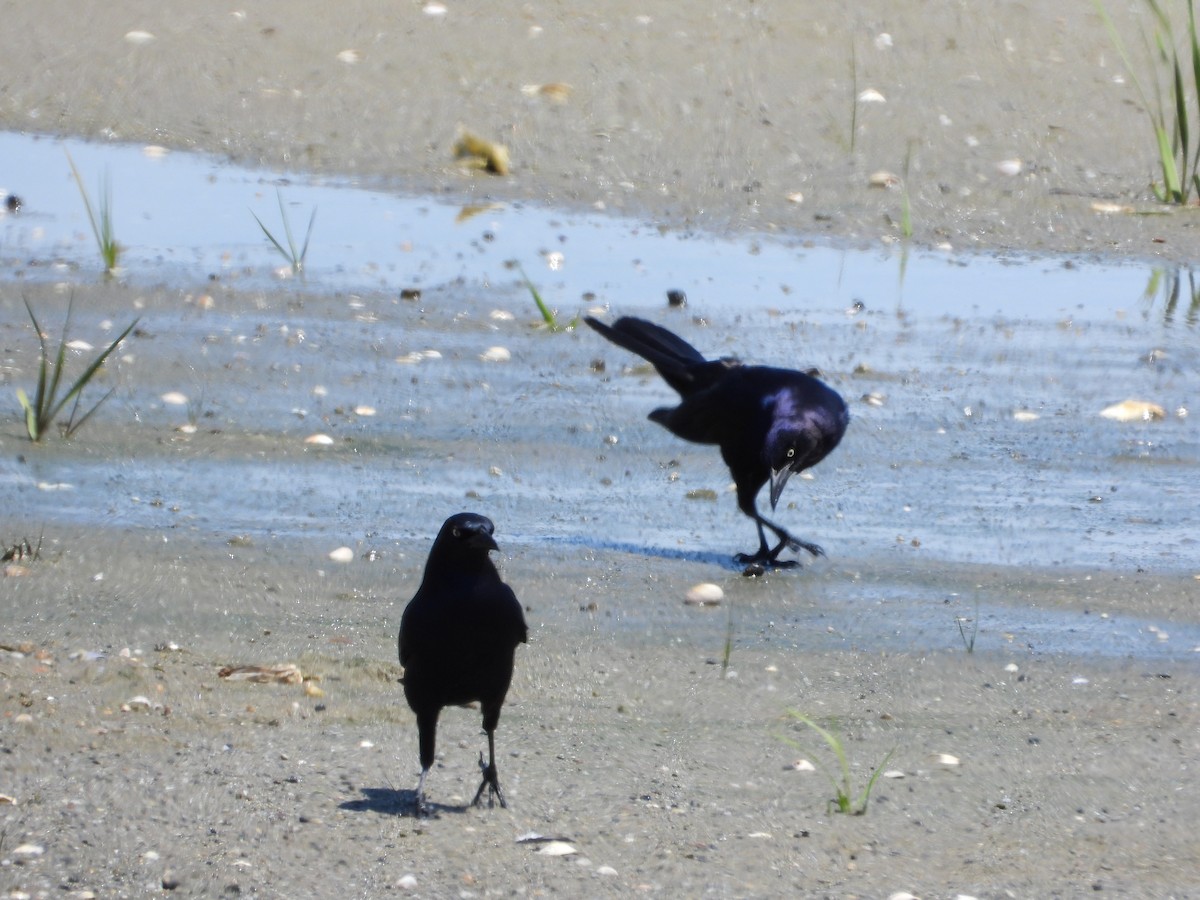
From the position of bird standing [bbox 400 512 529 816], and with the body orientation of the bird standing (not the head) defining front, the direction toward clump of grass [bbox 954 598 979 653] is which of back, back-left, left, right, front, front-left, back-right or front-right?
back-left

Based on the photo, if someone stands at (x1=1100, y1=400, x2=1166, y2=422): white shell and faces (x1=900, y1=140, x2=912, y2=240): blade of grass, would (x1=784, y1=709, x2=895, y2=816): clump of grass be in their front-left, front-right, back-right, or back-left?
back-left

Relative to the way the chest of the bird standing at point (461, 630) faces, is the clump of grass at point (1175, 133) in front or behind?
behind

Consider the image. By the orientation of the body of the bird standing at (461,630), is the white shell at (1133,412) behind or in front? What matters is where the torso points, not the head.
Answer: behind

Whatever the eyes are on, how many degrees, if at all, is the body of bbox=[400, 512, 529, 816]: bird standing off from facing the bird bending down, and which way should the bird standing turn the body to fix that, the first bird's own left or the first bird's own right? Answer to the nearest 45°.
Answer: approximately 180°

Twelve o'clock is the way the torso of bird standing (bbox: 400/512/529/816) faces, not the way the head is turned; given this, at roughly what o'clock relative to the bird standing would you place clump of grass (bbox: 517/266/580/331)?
The clump of grass is roughly at 6 o'clock from the bird standing.

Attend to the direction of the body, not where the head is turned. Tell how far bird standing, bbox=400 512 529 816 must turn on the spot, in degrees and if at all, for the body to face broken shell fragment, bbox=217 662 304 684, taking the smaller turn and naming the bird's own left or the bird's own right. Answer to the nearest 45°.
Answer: approximately 135° to the bird's own right

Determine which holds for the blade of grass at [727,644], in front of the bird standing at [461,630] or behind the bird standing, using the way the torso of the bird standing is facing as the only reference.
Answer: behind

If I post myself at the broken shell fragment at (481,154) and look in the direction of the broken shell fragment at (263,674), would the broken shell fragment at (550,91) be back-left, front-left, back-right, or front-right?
back-left

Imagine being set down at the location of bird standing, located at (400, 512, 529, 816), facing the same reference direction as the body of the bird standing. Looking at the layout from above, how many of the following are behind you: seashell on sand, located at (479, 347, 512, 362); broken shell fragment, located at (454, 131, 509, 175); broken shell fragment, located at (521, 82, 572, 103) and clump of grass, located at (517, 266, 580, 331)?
4

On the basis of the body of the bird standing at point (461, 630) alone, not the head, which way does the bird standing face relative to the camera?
toward the camera

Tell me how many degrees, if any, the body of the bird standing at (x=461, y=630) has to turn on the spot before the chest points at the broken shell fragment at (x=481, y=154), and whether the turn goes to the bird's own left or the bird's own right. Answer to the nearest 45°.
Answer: approximately 180°

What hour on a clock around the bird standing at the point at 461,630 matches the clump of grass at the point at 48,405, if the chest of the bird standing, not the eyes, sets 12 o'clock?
The clump of grass is roughly at 5 o'clock from the bird standing.

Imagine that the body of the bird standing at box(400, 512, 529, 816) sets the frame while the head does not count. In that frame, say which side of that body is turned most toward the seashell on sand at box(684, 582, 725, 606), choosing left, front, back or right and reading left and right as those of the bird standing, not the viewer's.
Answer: back

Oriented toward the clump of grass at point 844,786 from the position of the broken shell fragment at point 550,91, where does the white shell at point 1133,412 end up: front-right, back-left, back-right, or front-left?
front-left

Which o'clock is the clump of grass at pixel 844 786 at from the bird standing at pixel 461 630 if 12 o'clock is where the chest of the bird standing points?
The clump of grass is roughly at 9 o'clock from the bird standing.
